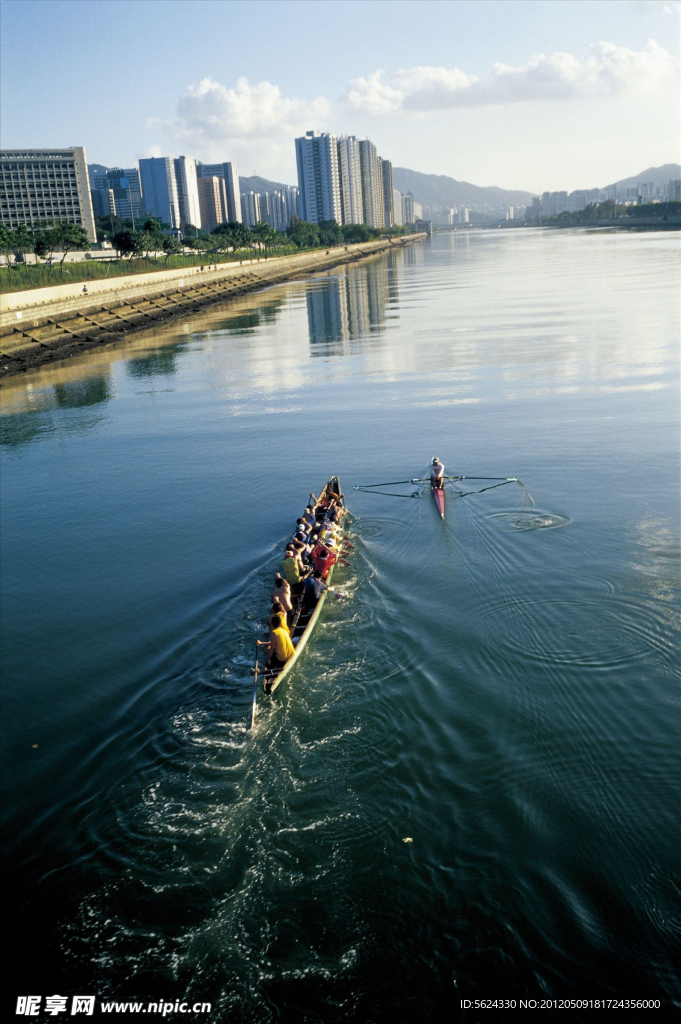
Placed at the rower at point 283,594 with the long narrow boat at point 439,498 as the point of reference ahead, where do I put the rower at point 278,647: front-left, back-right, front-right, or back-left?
back-right

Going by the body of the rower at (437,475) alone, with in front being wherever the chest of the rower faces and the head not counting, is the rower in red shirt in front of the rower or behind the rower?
in front

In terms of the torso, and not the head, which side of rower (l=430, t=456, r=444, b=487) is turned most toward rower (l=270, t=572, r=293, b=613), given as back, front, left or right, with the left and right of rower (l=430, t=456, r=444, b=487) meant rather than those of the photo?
front

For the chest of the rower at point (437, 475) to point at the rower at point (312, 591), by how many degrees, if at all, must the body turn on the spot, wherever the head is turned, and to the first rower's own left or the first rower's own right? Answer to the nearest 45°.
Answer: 0° — they already face them

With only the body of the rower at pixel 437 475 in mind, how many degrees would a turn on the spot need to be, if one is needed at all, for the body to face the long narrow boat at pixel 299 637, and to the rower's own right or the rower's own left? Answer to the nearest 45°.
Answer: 0° — they already face it

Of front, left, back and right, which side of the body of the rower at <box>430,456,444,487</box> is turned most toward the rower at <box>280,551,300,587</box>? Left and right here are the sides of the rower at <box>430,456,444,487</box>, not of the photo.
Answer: front

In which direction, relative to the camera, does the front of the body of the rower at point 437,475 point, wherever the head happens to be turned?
toward the camera

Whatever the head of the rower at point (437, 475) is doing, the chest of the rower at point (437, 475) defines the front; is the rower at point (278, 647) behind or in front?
in front
